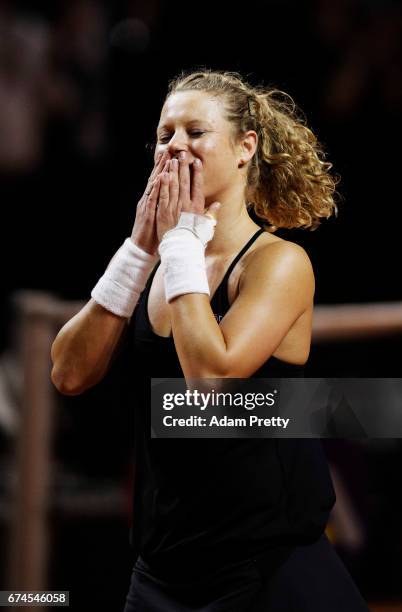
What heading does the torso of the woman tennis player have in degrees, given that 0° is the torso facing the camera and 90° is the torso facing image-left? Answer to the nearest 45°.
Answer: approximately 45°

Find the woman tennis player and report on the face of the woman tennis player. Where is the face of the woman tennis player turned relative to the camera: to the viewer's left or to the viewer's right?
to the viewer's left
